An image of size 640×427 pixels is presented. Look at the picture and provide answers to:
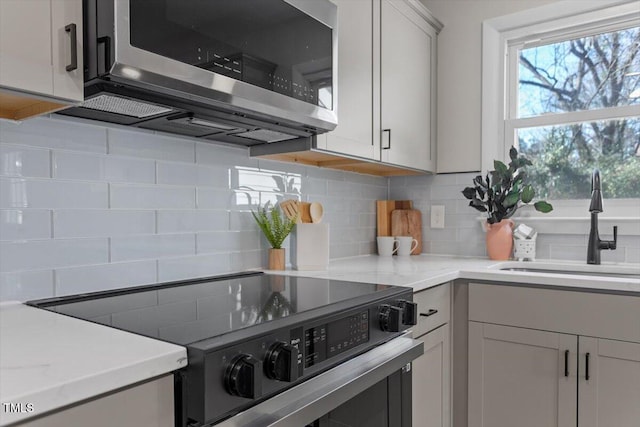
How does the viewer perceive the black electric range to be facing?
facing the viewer and to the right of the viewer

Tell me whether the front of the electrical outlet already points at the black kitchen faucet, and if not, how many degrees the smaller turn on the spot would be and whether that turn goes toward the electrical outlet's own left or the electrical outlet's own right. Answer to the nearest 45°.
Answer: approximately 45° to the electrical outlet's own left

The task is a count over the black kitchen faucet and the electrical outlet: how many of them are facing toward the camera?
2

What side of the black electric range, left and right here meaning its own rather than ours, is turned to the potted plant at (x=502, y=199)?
left

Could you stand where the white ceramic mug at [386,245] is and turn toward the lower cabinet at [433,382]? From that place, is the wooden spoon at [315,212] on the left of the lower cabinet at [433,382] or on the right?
right

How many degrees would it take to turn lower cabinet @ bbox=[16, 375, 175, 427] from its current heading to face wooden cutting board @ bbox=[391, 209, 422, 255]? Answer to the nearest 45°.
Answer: approximately 90° to its left

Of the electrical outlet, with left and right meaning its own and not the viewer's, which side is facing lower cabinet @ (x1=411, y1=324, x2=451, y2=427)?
front
